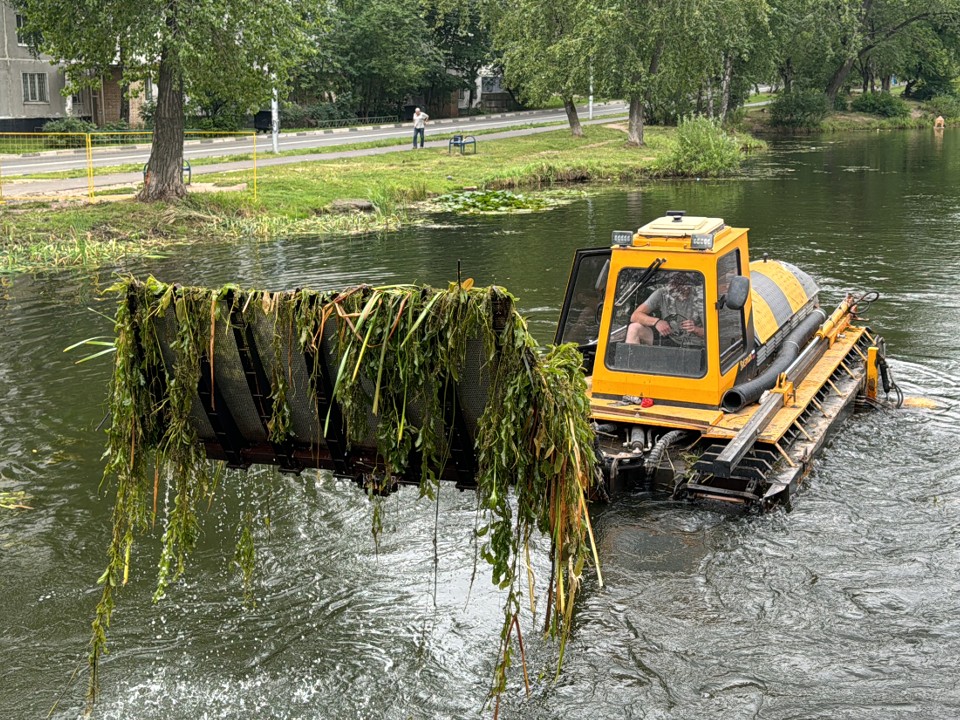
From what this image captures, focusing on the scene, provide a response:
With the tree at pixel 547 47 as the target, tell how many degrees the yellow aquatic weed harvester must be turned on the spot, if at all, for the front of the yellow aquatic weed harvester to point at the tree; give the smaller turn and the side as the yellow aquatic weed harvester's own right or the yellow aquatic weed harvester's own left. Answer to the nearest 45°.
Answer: approximately 135° to the yellow aquatic weed harvester's own right

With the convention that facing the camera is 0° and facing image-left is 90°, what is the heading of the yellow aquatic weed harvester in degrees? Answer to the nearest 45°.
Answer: approximately 45°

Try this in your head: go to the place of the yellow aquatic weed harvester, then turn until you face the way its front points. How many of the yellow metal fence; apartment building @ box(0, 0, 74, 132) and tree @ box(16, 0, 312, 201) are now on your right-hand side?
3

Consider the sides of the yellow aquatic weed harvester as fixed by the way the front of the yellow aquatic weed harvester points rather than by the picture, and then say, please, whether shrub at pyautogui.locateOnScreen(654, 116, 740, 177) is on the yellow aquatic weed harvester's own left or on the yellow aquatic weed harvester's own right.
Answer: on the yellow aquatic weed harvester's own right

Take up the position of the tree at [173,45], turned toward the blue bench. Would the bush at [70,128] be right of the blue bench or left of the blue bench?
left

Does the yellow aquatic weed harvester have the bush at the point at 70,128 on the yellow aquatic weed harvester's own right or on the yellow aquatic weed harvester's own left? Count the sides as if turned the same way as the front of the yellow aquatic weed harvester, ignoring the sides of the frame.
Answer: on the yellow aquatic weed harvester's own right

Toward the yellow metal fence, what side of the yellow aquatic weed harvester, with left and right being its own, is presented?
right

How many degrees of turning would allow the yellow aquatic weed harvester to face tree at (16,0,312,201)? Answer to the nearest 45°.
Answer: approximately 90° to its right

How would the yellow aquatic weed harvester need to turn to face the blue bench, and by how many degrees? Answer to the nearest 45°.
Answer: approximately 135° to its right
